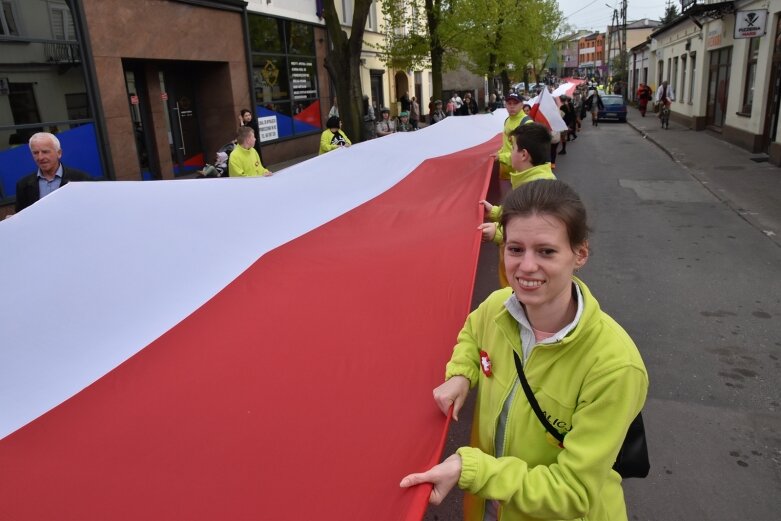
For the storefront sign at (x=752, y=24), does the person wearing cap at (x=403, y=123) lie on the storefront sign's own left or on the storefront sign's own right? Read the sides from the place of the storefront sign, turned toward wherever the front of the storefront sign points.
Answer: on the storefront sign's own right

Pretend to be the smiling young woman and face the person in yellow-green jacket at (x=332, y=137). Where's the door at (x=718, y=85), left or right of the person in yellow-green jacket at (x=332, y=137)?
right

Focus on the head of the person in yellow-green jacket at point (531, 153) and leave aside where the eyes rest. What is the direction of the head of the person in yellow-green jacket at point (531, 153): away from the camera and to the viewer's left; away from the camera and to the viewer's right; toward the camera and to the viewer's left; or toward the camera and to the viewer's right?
away from the camera and to the viewer's left

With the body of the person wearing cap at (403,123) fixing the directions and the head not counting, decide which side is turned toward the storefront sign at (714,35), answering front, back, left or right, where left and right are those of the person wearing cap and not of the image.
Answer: left
